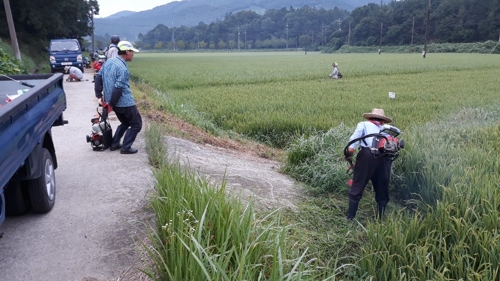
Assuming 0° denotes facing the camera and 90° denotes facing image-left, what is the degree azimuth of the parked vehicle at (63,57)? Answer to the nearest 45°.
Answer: approximately 0°

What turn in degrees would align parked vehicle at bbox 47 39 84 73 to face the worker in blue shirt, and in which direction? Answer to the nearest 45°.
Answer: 0° — it already faces them

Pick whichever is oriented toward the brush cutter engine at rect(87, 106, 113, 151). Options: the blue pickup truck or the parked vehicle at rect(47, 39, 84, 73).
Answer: the parked vehicle

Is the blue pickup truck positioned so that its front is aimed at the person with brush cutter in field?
no

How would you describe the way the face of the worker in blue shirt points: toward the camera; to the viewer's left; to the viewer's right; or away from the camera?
to the viewer's right

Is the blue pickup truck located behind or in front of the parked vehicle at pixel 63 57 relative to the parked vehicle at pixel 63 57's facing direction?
in front

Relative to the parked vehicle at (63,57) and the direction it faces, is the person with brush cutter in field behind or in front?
in front
